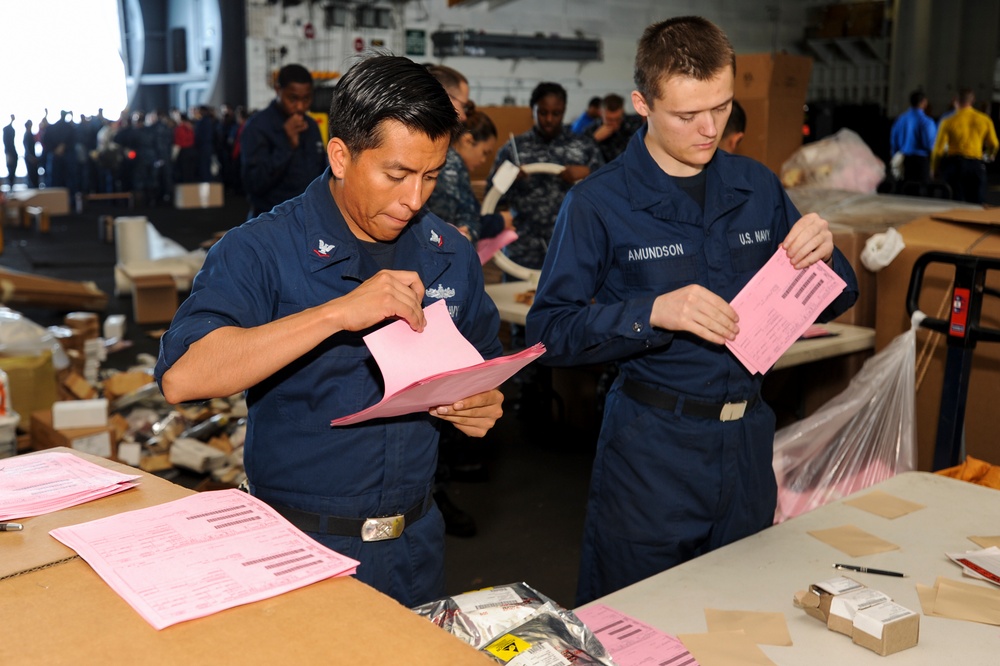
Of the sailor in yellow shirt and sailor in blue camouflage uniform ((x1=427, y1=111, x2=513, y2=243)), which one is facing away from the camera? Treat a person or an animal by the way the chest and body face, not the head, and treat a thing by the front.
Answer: the sailor in yellow shirt

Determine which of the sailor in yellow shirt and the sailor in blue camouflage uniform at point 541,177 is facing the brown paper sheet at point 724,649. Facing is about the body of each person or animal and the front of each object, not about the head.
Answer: the sailor in blue camouflage uniform

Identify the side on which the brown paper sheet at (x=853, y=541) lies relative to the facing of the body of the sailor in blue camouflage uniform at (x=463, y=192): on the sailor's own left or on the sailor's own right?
on the sailor's own right

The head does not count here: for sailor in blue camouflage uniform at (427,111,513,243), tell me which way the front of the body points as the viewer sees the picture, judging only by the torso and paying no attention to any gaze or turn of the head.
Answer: to the viewer's right

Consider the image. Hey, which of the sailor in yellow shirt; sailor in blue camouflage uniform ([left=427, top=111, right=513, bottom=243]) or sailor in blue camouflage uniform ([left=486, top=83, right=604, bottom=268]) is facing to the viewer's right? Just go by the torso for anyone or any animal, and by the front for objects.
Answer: sailor in blue camouflage uniform ([left=427, top=111, right=513, bottom=243])

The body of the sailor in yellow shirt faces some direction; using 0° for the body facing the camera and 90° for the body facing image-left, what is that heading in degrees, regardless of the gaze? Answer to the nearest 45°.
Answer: approximately 180°

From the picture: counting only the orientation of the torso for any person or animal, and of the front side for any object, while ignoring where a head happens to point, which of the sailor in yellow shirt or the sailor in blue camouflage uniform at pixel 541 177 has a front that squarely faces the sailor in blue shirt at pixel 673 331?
the sailor in blue camouflage uniform

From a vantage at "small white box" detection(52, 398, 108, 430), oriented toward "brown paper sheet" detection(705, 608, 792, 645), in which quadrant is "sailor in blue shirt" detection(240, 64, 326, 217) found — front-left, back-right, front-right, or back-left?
back-left
